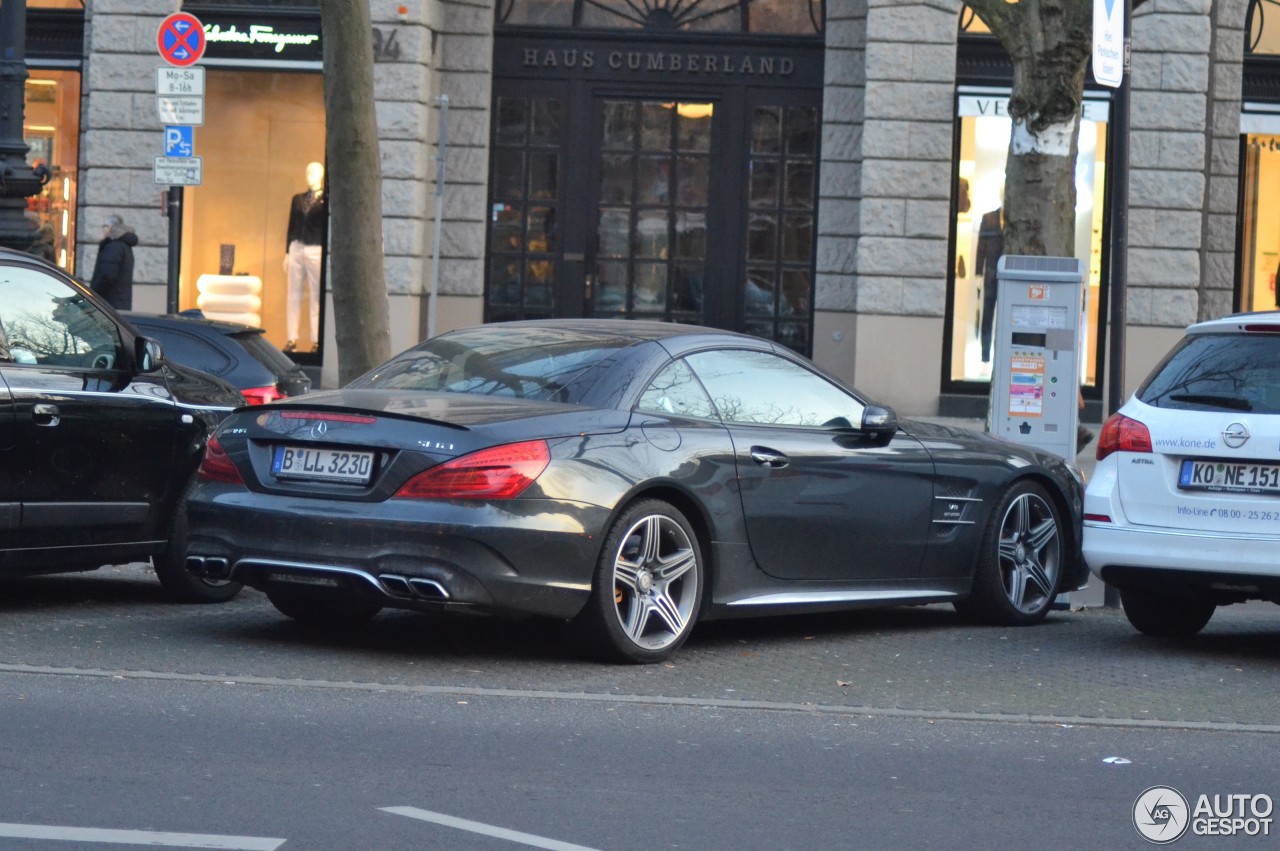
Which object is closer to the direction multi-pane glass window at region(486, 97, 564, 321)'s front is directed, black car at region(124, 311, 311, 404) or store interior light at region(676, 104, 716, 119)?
the black car

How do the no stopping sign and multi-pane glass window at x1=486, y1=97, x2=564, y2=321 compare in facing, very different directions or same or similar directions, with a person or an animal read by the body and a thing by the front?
same or similar directions

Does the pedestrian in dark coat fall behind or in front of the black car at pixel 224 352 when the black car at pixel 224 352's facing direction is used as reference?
in front

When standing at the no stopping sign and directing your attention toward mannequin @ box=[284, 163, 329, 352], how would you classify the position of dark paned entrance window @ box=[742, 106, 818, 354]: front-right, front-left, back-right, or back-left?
front-right

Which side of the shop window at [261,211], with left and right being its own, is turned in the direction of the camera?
front

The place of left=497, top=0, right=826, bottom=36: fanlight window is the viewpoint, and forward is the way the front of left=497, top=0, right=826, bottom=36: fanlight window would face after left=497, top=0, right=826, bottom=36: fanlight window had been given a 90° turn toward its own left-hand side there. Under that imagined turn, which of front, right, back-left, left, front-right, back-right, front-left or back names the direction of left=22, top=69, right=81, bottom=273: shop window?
back

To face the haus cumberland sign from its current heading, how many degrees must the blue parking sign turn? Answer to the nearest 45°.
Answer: approximately 135° to its left

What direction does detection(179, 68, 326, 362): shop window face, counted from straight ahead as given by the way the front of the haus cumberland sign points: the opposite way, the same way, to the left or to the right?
the same way

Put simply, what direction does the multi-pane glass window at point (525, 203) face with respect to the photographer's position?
facing the viewer

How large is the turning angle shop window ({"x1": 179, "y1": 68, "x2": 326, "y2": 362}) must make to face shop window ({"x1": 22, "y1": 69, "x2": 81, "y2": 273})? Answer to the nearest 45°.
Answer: approximately 135° to its right

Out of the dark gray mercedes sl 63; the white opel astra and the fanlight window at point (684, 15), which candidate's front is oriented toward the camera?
the fanlight window

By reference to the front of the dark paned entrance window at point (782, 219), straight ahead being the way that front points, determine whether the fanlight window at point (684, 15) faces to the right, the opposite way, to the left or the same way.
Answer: the same way

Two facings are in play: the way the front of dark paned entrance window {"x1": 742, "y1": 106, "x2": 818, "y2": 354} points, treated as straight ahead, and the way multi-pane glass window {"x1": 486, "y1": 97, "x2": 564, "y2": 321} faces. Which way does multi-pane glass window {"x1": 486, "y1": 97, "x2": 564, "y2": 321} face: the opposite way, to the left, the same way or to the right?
the same way

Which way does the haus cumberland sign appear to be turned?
toward the camera

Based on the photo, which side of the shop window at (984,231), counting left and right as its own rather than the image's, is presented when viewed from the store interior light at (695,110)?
right

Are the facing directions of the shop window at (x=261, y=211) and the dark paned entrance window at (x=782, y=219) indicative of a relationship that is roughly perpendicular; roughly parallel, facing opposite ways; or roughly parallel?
roughly parallel

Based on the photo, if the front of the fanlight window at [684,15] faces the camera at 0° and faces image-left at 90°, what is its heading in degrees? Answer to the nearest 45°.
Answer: approximately 0°

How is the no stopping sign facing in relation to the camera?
toward the camera

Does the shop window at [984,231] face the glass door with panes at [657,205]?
no

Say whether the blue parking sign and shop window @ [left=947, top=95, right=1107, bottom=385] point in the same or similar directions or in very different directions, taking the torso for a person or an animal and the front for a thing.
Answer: same or similar directions

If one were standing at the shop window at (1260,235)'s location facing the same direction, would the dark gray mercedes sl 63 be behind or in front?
in front

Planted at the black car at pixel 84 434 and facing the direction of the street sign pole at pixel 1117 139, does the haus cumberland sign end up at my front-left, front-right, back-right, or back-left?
front-left
